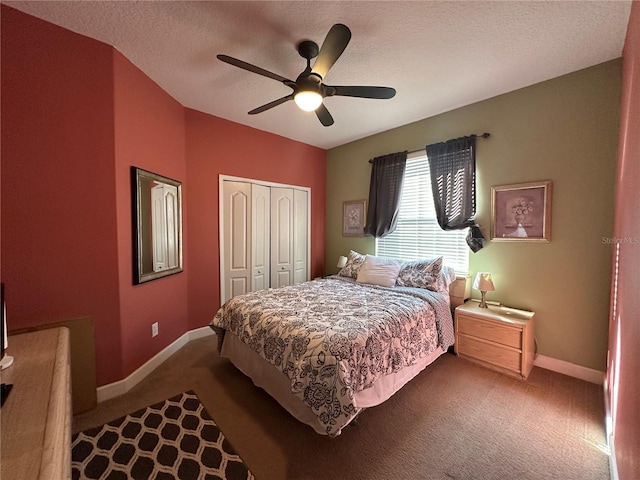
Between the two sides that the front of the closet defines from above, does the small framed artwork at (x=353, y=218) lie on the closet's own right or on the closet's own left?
on the closet's own left

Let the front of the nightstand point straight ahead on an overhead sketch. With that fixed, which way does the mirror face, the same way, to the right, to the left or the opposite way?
the opposite way

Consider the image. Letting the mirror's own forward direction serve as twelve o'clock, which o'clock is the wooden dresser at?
The wooden dresser is roughly at 2 o'clock from the mirror.

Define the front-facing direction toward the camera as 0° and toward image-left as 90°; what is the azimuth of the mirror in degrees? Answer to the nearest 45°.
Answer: approximately 315°

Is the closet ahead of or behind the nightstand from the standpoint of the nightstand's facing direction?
ahead

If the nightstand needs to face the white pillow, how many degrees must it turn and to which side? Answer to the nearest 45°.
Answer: approximately 45° to its right

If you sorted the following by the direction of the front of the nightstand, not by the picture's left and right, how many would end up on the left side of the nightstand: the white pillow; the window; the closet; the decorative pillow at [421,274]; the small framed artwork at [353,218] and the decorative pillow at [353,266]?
0

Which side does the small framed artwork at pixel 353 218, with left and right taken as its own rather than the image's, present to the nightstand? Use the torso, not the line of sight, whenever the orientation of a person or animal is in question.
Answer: left

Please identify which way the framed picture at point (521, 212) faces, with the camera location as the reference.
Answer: facing the viewer and to the left of the viewer

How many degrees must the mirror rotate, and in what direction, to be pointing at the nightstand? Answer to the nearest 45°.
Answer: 0° — it already faces it

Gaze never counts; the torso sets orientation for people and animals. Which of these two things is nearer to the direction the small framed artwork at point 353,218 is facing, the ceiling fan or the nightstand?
the ceiling fan

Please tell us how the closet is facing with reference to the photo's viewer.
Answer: facing the viewer and to the right of the viewer

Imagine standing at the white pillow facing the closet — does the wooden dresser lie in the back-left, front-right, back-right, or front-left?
front-left

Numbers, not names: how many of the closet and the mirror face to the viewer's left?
0

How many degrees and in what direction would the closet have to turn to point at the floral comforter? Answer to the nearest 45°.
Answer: approximately 45° to its right

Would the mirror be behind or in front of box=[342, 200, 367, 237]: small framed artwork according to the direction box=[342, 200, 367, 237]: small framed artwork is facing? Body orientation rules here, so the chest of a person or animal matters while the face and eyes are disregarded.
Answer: in front

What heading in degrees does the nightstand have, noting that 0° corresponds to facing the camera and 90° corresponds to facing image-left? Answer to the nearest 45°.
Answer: approximately 45°

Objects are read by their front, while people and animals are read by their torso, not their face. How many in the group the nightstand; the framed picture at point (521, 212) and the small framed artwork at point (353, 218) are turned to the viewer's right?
0

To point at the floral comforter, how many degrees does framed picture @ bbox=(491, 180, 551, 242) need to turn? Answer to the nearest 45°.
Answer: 0° — it already faces it

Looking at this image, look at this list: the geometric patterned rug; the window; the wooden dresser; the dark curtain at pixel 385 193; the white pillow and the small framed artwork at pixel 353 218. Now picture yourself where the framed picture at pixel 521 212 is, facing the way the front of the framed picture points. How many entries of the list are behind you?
0

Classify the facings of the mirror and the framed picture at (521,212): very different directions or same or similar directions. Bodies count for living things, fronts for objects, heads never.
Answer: very different directions
